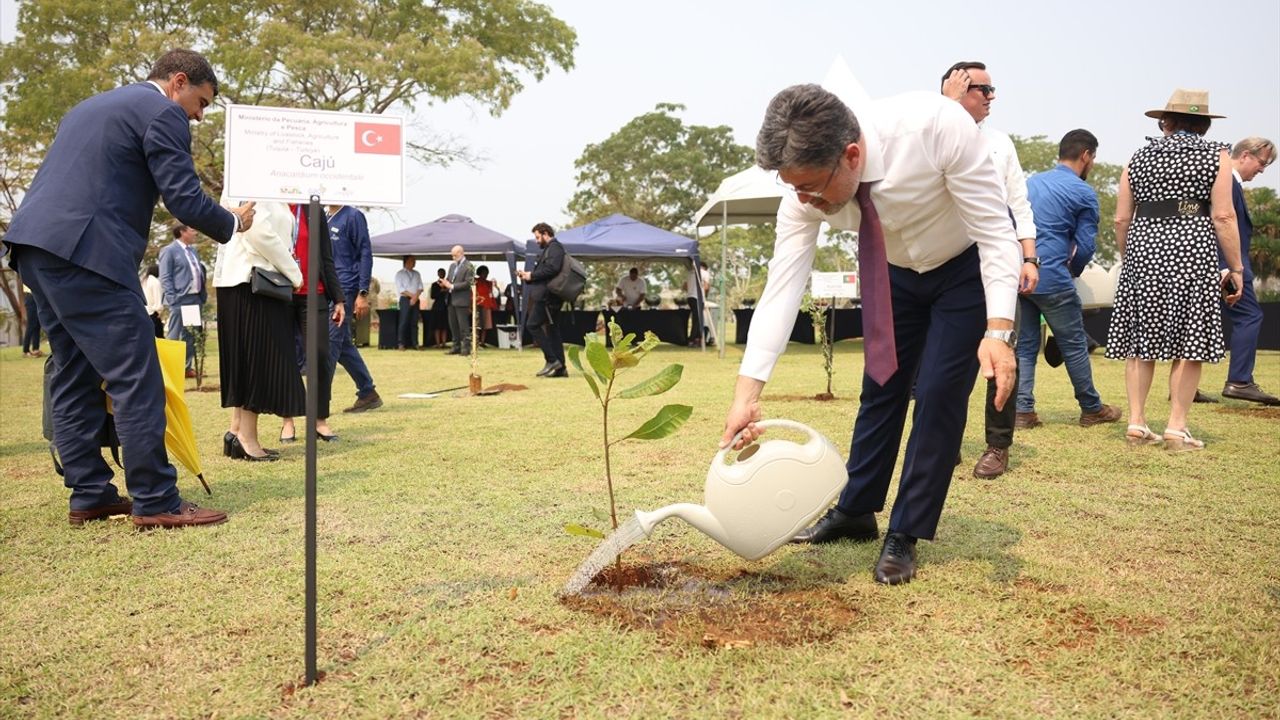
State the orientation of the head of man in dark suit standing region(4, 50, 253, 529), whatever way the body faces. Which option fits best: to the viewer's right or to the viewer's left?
to the viewer's right

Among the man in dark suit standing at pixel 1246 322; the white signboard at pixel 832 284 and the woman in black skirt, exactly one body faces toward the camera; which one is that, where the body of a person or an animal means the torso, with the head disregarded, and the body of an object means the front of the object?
the white signboard

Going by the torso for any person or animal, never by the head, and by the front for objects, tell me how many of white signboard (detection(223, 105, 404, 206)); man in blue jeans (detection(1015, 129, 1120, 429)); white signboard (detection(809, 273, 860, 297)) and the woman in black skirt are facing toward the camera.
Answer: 2

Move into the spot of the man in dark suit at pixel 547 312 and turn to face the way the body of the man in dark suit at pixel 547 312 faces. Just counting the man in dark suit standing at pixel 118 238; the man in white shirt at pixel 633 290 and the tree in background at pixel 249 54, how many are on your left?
1

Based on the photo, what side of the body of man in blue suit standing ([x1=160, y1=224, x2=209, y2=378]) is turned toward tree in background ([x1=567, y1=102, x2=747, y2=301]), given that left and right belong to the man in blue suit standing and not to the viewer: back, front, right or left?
left

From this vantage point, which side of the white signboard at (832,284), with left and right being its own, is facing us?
front

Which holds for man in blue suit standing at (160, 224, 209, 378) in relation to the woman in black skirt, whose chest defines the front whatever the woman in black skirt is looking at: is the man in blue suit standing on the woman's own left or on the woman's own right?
on the woman's own left

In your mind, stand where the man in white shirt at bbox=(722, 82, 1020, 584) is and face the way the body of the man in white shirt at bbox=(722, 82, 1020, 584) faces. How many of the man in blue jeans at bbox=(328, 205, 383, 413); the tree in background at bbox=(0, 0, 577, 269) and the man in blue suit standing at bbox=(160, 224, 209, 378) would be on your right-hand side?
3

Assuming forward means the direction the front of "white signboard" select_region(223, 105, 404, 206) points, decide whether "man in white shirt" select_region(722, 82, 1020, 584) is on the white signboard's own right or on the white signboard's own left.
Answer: on the white signboard's own left

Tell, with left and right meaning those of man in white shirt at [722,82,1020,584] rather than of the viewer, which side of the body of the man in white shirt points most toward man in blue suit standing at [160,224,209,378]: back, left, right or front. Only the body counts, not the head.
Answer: right

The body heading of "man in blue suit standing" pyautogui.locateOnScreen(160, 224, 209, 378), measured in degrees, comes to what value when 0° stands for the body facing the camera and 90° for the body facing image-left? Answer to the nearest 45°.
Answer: approximately 315°

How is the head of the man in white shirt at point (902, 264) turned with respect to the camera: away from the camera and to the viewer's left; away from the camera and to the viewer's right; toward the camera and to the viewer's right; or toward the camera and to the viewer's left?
toward the camera and to the viewer's left

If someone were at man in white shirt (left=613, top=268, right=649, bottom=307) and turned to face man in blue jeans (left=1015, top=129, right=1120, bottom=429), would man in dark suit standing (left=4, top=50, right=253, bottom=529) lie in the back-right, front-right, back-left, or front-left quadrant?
front-right

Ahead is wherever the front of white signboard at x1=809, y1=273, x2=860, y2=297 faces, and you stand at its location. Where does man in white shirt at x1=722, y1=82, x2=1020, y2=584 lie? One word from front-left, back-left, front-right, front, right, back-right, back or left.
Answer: front

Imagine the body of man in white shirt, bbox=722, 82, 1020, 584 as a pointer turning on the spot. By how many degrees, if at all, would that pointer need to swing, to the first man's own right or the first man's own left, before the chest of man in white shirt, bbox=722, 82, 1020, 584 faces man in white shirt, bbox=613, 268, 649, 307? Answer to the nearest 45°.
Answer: approximately 135° to the first man's own right

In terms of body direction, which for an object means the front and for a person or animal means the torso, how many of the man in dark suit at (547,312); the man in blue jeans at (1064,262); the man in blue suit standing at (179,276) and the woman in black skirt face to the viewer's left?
1

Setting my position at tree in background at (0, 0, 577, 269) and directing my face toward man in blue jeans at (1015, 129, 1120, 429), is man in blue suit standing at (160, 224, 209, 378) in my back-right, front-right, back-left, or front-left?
front-right

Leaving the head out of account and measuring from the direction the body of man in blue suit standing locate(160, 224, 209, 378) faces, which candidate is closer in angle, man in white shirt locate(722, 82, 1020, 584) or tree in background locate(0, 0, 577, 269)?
the man in white shirt
